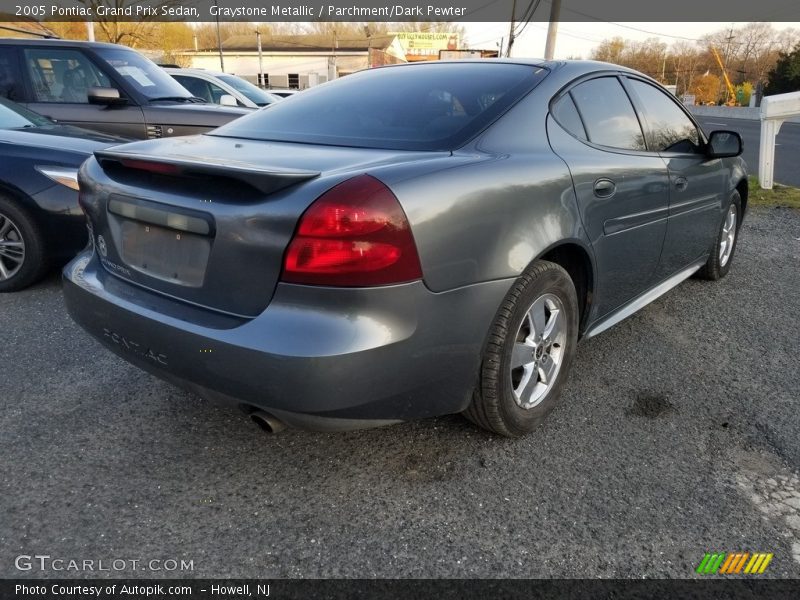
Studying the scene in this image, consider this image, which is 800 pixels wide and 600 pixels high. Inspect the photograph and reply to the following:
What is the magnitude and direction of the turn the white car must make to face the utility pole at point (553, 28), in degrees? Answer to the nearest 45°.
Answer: approximately 90° to its left

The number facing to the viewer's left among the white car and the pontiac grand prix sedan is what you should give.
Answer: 0

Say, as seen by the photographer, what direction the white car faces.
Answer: facing the viewer and to the right of the viewer

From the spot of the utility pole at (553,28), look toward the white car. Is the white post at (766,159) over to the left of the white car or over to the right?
left

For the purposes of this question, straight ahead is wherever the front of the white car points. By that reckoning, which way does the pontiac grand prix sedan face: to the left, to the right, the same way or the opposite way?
to the left

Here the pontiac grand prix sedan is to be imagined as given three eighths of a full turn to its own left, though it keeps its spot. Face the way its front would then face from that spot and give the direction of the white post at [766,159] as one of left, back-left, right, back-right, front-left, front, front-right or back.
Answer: back-right

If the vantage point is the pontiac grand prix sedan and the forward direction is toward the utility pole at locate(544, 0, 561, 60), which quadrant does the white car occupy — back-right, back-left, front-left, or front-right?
front-left

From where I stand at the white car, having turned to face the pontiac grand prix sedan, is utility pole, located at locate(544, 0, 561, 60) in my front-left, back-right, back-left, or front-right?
back-left

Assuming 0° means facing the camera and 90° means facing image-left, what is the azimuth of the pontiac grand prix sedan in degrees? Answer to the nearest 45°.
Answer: approximately 225°
